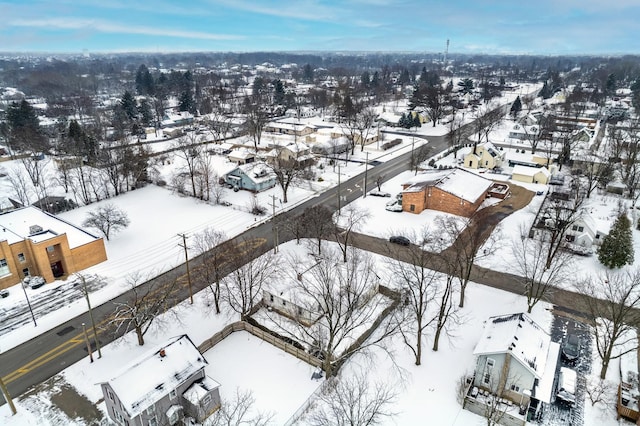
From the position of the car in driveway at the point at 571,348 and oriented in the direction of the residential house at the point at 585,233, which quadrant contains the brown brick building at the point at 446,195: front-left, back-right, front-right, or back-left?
front-left

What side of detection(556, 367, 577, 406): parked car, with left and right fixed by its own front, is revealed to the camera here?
front

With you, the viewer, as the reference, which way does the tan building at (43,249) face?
facing the viewer and to the right of the viewer

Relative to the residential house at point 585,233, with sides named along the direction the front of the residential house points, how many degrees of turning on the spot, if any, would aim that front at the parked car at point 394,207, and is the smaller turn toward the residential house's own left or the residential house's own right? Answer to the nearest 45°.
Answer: approximately 45° to the residential house's own right

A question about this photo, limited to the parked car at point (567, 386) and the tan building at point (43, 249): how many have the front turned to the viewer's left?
0

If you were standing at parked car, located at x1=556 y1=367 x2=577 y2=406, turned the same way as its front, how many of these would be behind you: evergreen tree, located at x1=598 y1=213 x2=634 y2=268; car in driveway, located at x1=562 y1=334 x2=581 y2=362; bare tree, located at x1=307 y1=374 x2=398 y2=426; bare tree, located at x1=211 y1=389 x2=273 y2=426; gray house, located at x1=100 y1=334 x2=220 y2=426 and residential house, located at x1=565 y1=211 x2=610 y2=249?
3

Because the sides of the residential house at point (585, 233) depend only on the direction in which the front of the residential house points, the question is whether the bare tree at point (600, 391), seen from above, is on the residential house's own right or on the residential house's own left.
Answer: on the residential house's own left

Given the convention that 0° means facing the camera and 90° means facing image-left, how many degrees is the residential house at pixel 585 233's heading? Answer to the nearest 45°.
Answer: approximately 45°

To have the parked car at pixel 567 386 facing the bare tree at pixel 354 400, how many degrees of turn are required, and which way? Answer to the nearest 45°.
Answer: approximately 45° to its right

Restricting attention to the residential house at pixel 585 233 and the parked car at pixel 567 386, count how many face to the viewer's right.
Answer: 0
